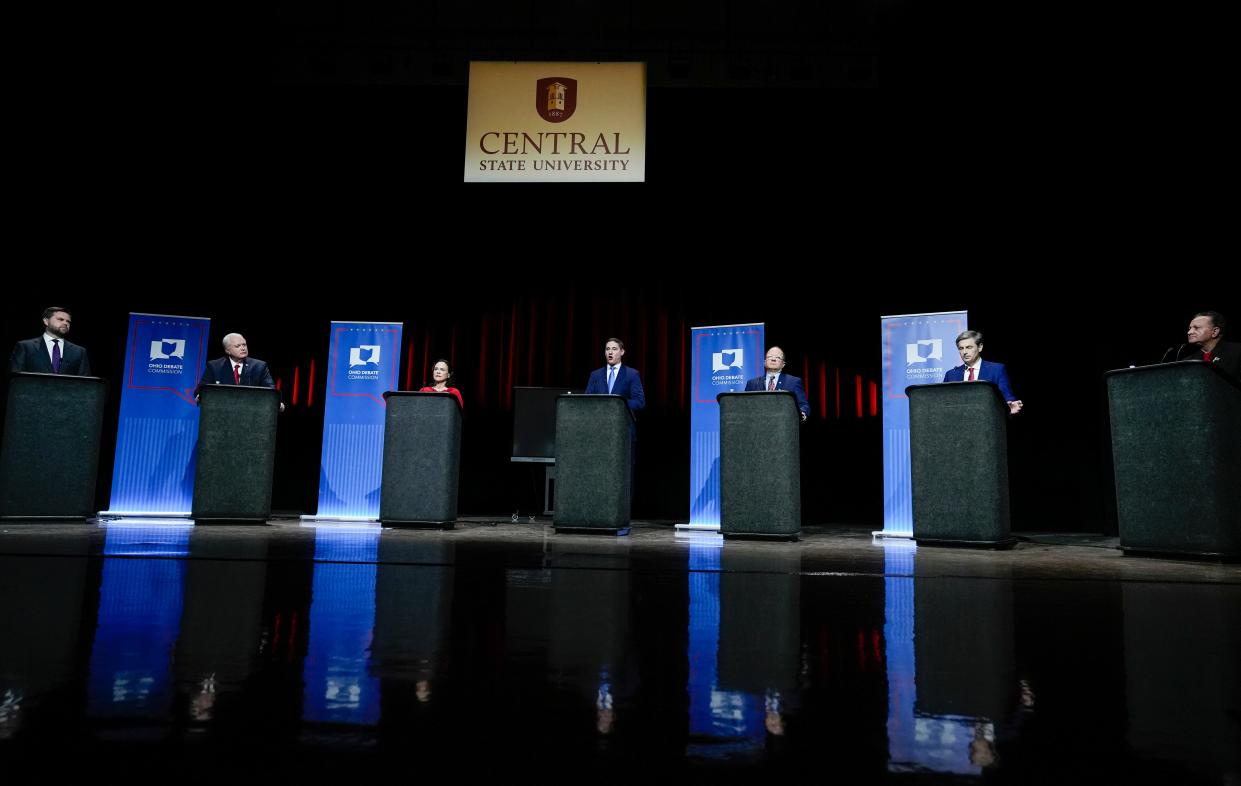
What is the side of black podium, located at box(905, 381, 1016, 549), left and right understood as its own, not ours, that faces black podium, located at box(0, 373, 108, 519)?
right

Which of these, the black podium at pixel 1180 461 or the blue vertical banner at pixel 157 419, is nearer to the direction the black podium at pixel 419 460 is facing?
the black podium

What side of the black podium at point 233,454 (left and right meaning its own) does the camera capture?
front

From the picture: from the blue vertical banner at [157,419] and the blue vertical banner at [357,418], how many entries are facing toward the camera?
2

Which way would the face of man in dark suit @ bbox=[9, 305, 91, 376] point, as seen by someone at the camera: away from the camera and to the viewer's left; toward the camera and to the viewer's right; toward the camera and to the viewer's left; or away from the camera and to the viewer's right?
toward the camera and to the viewer's right

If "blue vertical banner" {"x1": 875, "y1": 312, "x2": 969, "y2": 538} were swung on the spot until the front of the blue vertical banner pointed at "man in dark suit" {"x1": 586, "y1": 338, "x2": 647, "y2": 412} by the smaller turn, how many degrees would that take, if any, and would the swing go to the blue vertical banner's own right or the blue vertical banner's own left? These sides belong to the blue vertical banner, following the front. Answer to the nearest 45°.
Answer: approximately 45° to the blue vertical banner's own right

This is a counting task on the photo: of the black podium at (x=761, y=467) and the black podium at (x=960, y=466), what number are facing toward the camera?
2

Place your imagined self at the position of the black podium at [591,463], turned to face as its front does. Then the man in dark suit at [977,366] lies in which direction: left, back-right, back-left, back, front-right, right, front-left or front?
left

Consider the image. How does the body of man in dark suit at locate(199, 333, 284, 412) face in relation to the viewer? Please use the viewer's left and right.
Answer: facing the viewer

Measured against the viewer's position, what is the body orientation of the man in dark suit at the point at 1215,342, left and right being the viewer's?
facing the viewer and to the left of the viewer

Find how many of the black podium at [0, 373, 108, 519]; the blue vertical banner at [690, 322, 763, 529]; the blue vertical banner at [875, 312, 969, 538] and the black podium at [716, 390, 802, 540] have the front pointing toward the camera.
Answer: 4

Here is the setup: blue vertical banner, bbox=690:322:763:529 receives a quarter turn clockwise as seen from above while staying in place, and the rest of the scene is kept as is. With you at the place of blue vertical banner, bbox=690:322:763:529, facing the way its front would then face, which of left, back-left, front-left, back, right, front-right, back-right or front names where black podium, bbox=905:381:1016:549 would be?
back-left

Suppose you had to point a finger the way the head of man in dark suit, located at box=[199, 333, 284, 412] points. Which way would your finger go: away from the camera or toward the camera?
toward the camera

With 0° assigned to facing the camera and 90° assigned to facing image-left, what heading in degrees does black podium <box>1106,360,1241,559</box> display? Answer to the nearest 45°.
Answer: approximately 45°

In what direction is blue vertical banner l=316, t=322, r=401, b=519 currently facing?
toward the camera

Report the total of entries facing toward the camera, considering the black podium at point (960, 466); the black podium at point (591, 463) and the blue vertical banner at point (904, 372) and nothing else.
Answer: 3

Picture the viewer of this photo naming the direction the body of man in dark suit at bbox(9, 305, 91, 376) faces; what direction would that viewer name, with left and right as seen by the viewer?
facing the viewer and to the right of the viewer

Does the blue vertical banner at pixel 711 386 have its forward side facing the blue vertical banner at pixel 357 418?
no

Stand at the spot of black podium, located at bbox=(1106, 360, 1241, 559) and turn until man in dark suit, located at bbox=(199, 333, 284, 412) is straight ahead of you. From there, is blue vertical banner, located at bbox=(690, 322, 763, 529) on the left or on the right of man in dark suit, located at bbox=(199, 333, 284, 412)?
right

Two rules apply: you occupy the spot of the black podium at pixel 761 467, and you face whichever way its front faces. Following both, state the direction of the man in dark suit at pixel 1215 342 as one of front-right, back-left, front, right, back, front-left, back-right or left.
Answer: left

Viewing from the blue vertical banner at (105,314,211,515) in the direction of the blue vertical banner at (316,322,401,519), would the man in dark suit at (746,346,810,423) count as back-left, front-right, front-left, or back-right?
front-right
